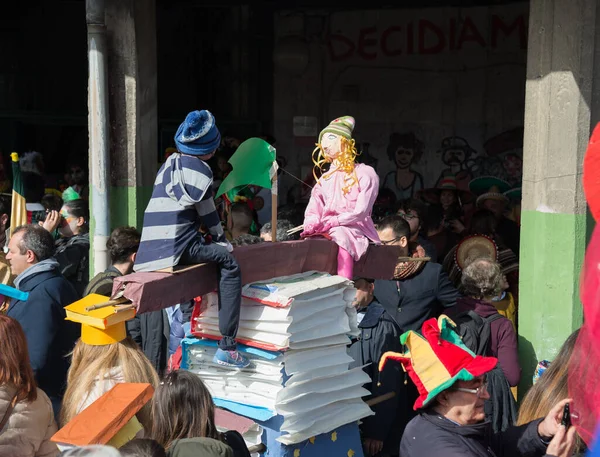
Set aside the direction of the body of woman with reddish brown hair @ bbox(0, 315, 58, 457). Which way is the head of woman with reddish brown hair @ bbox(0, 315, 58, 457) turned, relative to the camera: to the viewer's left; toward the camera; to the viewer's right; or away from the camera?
away from the camera

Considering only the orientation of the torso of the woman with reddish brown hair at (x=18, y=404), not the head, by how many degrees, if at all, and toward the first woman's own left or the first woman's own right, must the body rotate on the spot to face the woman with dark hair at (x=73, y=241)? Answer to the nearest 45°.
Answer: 0° — they already face them

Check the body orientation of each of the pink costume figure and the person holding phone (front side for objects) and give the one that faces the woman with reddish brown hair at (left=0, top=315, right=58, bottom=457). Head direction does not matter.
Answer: the pink costume figure

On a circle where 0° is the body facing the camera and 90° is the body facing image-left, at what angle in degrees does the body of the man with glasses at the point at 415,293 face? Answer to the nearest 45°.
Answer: approximately 45°

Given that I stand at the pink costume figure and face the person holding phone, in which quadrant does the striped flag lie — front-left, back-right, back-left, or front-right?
back-right

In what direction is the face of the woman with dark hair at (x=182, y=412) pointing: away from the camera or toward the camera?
away from the camera

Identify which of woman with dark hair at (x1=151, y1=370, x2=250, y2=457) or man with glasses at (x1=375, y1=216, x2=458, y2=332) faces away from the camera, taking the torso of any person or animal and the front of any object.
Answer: the woman with dark hair

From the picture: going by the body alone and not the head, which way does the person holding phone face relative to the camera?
to the viewer's right
